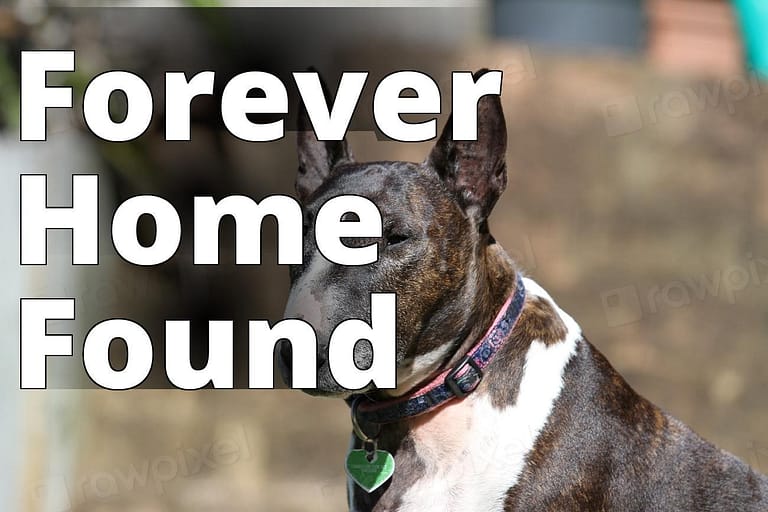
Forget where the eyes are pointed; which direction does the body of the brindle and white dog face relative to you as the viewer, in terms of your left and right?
facing the viewer and to the left of the viewer
